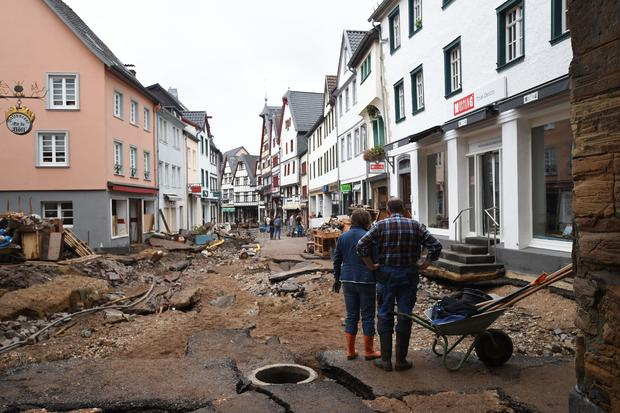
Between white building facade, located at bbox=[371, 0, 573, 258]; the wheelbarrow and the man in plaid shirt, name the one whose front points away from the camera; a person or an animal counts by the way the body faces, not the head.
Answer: the man in plaid shirt

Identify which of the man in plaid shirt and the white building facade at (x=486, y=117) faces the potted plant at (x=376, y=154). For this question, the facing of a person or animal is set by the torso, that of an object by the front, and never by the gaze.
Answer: the man in plaid shirt

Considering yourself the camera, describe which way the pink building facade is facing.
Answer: facing the viewer and to the right of the viewer

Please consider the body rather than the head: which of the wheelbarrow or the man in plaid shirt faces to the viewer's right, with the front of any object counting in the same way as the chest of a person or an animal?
the wheelbarrow

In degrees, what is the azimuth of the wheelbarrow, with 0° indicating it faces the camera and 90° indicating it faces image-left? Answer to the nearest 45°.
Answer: approximately 270°

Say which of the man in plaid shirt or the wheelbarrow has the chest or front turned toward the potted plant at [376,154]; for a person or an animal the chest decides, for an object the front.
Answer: the man in plaid shirt

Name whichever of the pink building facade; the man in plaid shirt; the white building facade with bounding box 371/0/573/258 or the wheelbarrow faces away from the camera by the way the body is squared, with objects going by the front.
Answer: the man in plaid shirt

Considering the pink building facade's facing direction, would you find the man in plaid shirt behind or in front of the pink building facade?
in front

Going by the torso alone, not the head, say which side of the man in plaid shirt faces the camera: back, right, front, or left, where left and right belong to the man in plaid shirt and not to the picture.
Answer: back

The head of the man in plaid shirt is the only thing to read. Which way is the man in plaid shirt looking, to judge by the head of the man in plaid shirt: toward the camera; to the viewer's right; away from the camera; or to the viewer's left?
away from the camera

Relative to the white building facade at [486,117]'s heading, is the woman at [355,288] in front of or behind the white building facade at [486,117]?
in front

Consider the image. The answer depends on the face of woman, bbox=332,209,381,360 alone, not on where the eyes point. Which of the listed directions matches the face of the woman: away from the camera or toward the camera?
away from the camera

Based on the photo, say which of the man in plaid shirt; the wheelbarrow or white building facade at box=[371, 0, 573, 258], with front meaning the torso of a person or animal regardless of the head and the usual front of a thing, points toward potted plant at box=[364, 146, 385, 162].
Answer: the man in plaid shirt
